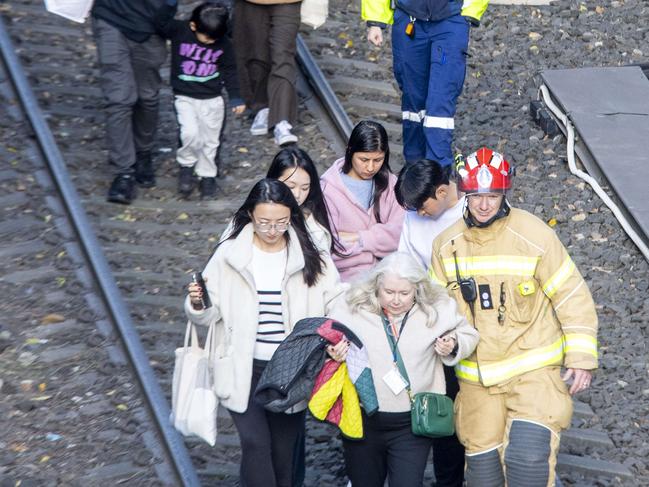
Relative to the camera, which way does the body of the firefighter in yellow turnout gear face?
toward the camera

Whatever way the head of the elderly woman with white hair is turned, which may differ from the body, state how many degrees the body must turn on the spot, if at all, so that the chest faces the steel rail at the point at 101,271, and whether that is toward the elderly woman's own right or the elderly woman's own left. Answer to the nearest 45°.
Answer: approximately 135° to the elderly woman's own right

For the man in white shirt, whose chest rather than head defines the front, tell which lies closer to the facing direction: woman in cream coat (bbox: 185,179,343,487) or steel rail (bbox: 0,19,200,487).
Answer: the woman in cream coat

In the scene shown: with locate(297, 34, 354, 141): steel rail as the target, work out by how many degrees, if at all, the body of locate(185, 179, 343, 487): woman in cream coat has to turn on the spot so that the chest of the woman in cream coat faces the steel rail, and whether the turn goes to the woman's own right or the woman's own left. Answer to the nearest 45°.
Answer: approximately 180°

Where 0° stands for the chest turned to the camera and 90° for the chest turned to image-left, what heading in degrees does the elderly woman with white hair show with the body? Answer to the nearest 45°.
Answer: approximately 0°

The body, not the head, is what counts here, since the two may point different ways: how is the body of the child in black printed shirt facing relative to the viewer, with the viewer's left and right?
facing the viewer

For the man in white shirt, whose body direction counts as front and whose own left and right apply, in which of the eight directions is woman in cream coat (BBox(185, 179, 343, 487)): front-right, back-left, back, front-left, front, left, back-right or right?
front
